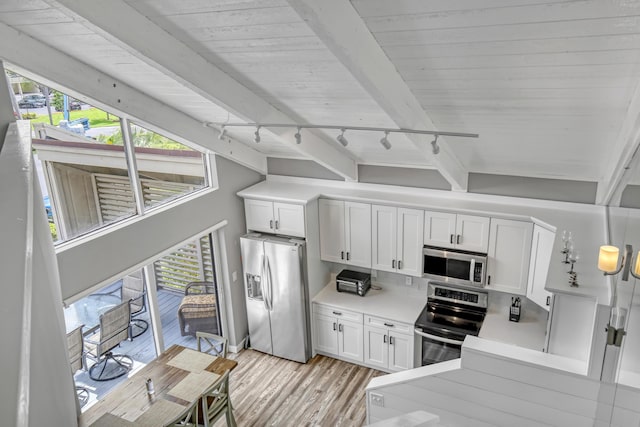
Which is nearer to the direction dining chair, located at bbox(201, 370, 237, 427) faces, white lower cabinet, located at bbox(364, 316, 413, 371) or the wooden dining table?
the wooden dining table

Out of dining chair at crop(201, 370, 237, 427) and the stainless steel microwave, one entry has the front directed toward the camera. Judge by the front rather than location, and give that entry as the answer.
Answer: the stainless steel microwave

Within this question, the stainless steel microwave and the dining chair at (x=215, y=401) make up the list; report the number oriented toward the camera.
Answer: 1

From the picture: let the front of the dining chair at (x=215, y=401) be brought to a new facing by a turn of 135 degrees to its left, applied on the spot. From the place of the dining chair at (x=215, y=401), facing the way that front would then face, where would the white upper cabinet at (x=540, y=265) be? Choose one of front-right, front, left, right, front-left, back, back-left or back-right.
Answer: left

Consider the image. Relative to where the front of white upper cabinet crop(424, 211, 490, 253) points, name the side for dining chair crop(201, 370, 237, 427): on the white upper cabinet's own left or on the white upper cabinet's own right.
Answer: on the white upper cabinet's own right

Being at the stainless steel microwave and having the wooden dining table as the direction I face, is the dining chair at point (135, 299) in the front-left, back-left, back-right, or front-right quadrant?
front-right

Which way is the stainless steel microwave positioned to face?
toward the camera

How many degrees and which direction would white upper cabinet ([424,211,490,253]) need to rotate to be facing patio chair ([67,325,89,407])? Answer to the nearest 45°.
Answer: approximately 45° to its right

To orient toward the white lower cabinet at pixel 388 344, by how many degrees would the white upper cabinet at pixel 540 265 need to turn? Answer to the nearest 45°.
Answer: approximately 45° to its right

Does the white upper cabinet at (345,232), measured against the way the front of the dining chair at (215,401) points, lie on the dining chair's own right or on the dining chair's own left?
on the dining chair's own right

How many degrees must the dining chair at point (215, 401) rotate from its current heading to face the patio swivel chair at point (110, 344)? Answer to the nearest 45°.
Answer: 0° — it already faces it

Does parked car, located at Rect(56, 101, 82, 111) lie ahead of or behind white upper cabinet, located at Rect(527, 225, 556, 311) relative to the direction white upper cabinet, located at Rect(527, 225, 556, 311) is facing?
ahead

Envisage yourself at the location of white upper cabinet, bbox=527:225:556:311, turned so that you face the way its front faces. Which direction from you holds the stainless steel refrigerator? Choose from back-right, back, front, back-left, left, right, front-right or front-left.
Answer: front-right

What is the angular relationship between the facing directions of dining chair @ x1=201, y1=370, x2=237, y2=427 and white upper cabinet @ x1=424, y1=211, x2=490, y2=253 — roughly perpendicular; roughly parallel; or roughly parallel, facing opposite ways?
roughly perpendicular

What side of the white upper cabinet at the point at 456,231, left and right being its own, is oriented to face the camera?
front

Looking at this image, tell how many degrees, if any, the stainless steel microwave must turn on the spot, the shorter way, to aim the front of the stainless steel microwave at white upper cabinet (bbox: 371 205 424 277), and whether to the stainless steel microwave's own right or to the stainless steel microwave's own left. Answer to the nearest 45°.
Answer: approximately 90° to the stainless steel microwave's own right

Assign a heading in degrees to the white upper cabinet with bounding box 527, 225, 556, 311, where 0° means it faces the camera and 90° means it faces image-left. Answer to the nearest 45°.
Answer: approximately 45°

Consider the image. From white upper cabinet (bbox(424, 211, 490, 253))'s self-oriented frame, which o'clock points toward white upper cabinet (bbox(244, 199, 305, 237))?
white upper cabinet (bbox(244, 199, 305, 237)) is roughly at 3 o'clock from white upper cabinet (bbox(424, 211, 490, 253)).

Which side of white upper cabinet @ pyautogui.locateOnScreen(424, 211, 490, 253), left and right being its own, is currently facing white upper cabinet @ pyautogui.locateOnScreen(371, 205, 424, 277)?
right
